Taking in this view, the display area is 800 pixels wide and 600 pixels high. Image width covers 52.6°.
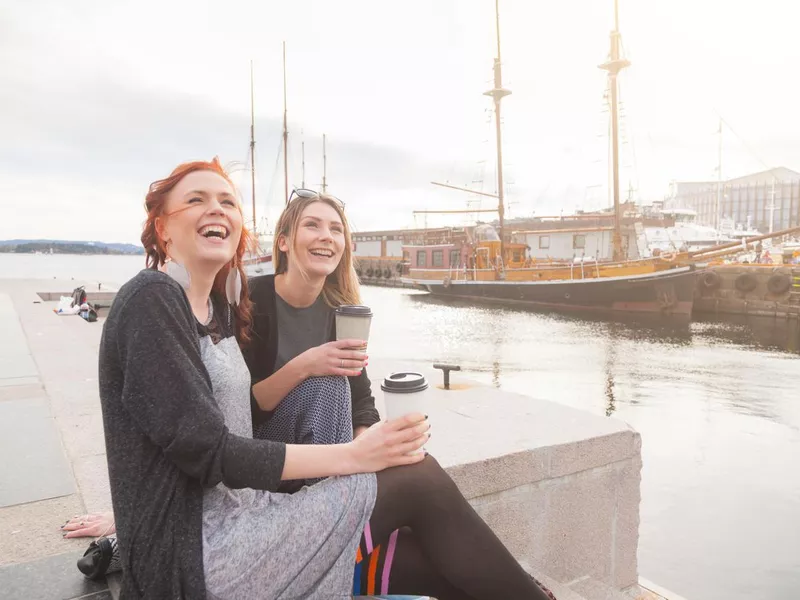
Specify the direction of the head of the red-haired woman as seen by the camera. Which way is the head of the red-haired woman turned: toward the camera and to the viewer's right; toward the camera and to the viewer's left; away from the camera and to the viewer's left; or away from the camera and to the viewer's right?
toward the camera and to the viewer's right

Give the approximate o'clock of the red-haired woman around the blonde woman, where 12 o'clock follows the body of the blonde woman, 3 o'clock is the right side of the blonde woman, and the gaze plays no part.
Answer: The red-haired woman is roughly at 2 o'clock from the blonde woman.

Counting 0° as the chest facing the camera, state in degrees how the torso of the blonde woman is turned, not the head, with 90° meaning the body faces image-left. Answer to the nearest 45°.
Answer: approximately 315°

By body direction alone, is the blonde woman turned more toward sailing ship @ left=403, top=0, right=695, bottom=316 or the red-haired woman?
the red-haired woman

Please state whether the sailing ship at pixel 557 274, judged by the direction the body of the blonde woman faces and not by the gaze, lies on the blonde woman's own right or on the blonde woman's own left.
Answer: on the blonde woman's own left
